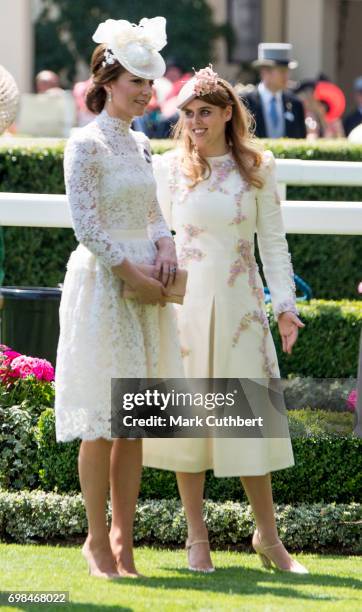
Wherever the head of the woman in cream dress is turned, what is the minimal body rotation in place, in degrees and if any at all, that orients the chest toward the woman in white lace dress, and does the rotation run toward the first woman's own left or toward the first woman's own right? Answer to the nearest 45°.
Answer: approximately 45° to the first woman's own right

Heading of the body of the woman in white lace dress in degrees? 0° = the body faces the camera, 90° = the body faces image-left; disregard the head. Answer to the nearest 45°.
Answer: approximately 315°

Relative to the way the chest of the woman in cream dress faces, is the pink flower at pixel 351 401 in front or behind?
behind

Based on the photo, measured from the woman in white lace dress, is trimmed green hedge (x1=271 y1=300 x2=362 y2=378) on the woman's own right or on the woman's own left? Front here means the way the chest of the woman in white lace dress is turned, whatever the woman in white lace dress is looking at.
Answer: on the woman's own left

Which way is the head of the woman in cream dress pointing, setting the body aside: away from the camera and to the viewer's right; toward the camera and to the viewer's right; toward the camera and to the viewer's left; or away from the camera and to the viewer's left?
toward the camera and to the viewer's left

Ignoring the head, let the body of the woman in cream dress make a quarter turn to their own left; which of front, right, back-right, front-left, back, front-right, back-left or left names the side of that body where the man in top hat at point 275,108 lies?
left

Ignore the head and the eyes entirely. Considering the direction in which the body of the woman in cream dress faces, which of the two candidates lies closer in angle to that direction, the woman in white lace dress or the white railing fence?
the woman in white lace dress

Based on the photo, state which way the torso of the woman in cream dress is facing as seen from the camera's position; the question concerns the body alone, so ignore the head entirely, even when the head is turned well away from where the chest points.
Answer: toward the camera

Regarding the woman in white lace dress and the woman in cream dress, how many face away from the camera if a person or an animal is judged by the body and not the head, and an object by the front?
0
